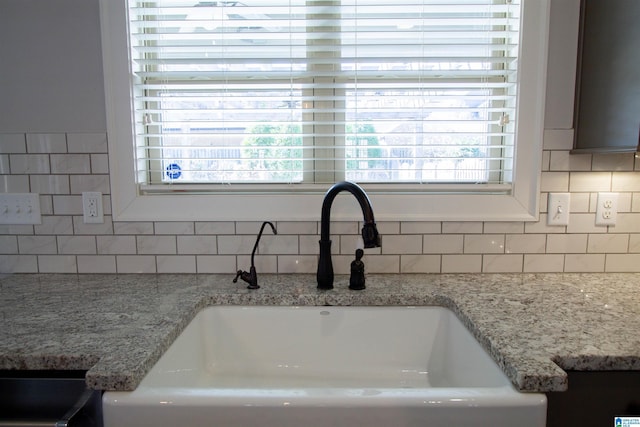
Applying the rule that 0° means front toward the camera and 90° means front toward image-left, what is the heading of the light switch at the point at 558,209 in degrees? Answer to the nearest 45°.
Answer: approximately 0°

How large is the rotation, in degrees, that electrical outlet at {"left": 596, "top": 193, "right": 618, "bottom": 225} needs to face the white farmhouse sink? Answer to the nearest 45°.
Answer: approximately 45° to its right
